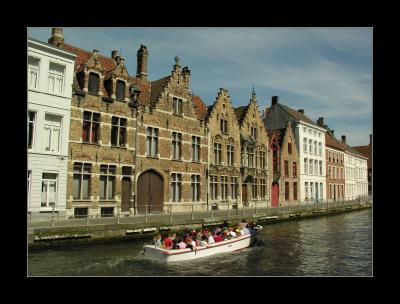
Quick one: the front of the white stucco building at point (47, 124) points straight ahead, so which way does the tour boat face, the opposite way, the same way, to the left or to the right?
to the left

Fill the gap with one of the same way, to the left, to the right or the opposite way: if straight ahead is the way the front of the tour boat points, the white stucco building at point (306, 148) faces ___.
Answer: to the right

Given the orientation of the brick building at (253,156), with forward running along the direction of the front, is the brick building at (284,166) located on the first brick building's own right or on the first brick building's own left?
on the first brick building's own left

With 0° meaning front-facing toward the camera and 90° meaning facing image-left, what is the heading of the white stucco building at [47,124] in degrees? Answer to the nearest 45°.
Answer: approximately 315°

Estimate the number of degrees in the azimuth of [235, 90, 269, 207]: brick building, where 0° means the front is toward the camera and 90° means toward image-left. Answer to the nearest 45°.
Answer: approximately 315°

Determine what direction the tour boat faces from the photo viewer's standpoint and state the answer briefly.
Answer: facing away from the viewer and to the right of the viewer

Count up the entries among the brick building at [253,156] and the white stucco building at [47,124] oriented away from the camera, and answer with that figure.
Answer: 0

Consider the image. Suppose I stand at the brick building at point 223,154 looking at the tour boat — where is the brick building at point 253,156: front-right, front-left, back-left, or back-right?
back-left
